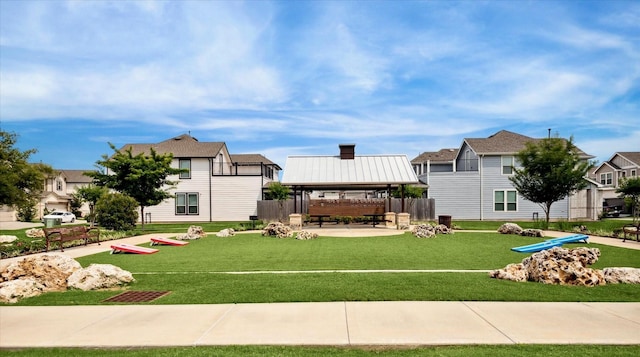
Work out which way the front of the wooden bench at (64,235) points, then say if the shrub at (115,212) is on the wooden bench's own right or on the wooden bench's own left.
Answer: on the wooden bench's own left

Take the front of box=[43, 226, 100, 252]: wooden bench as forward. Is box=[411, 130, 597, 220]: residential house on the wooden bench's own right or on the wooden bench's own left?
on the wooden bench's own left

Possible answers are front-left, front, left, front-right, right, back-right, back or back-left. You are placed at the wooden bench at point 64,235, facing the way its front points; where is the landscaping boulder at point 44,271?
front-right

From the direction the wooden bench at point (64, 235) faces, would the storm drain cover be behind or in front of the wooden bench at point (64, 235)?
in front

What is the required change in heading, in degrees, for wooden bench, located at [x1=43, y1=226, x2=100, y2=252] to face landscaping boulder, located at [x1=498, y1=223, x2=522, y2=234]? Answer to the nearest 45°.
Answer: approximately 45° to its left

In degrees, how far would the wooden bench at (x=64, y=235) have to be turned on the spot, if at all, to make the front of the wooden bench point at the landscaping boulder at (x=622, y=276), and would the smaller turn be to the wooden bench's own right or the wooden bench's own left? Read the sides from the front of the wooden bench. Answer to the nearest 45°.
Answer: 0° — it already faces it

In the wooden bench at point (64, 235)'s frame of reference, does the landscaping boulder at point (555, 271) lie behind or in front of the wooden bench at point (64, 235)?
in front

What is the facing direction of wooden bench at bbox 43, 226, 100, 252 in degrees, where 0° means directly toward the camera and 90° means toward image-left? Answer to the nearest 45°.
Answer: approximately 315°

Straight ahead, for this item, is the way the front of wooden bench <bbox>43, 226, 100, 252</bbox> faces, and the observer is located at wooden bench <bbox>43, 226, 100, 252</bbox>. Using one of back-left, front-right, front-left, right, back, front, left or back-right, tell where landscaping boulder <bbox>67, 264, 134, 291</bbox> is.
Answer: front-right

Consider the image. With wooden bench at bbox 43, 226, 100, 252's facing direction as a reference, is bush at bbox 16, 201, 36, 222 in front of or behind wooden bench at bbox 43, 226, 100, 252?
behind

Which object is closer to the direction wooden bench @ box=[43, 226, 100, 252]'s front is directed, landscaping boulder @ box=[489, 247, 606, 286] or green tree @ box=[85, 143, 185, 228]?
the landscaping boulder
